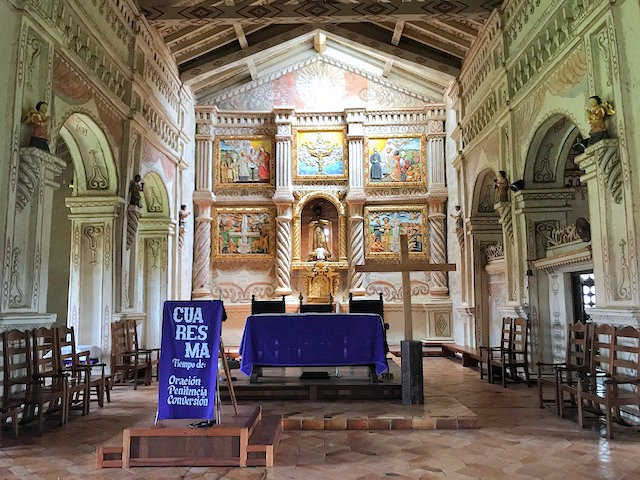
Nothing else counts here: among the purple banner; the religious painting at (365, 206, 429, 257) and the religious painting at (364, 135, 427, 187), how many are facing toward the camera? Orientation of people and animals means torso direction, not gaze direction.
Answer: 3

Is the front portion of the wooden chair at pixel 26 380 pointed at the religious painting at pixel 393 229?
no

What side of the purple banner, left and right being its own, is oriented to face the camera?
front

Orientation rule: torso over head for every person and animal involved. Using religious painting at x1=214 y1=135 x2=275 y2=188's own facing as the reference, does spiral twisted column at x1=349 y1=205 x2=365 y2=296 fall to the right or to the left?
on its left

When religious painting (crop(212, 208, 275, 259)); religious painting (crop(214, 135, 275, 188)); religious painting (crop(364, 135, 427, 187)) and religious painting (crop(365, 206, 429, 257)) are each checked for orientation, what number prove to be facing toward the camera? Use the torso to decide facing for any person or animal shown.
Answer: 4

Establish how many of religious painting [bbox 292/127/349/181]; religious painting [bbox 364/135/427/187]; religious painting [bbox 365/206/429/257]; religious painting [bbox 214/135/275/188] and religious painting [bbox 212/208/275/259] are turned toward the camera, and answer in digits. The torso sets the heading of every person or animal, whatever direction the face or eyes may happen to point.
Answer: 5

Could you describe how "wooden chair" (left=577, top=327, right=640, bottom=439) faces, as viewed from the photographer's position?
facing the viewer and to the left of the viewer

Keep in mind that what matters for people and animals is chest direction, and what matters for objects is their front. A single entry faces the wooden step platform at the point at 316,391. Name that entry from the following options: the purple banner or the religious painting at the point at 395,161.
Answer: the religious painting

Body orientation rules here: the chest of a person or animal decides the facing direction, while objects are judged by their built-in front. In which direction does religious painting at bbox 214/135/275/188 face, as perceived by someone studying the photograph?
facing the viewer

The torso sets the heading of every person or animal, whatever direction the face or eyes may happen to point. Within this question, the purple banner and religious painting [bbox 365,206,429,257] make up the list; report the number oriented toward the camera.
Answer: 2

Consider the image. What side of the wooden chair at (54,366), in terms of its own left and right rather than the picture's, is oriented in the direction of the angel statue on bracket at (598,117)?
front

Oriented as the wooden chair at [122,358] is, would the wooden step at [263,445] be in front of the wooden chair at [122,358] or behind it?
in front

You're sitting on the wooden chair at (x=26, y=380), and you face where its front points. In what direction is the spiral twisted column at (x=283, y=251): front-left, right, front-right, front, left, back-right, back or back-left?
left

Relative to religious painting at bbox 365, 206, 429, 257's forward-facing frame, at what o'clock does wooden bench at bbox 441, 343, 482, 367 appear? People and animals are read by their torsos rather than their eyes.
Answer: The wooden bench is roughly at 11 o'clock from the religious painting.

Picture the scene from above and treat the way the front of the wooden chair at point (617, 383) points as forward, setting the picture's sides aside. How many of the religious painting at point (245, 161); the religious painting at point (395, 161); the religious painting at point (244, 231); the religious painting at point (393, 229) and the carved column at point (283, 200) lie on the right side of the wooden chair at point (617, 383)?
5

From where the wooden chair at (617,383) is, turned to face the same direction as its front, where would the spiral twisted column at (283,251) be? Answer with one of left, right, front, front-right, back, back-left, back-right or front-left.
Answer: right

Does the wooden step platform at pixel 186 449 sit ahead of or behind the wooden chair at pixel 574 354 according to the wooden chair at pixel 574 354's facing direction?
ahead

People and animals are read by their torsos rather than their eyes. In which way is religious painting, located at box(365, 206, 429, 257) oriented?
toward the camera

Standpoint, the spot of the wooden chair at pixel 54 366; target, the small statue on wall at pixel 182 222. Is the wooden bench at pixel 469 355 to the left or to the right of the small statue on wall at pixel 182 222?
right

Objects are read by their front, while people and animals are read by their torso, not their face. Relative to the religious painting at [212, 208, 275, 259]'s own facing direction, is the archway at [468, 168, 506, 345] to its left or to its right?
on its left

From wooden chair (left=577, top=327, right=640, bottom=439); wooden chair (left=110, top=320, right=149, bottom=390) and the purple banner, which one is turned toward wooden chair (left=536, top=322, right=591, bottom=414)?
wooden chair (left=110, top=320, right=149, bottom=390)

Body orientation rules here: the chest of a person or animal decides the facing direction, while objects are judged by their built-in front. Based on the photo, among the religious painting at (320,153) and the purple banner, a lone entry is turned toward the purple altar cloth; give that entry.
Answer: the religious painting

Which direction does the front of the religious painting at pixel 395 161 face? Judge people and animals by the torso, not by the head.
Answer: toward the camera
